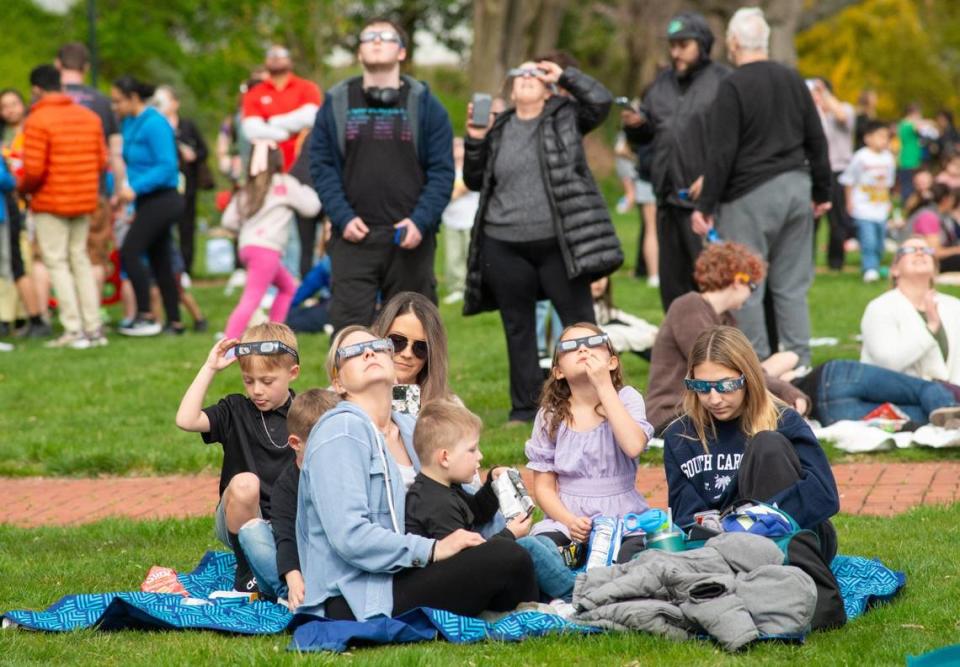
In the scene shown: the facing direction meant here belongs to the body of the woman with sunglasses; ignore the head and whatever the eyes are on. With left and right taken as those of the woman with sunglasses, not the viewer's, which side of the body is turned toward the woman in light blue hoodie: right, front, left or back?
front

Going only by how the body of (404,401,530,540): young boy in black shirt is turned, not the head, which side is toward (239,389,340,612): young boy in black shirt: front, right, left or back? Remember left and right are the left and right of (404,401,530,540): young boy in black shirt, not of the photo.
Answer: back

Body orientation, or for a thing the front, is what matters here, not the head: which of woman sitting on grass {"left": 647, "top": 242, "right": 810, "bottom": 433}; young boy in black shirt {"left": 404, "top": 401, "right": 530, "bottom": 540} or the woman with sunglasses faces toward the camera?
the woman with sunglasses

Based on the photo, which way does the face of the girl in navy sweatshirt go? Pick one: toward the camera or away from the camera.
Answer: toward the camera

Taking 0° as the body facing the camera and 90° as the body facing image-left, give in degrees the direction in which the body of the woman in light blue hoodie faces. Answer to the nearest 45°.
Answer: approximately 315°

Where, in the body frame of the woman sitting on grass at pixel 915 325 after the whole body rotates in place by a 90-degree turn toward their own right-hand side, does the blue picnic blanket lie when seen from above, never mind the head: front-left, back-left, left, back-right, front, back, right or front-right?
front-left

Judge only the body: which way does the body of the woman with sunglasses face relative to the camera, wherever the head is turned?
toward the camera

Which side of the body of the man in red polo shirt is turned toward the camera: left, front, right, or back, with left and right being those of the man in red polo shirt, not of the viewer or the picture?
front

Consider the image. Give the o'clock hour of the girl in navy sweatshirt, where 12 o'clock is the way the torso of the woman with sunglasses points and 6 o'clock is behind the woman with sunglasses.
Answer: The girl in navy sweatshirt is roughly at 10 o'clock from the woman with sunglasses.

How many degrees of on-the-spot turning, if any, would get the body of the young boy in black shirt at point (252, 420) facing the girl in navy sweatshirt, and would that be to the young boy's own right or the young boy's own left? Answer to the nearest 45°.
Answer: approximately 90° to the young boy's own left

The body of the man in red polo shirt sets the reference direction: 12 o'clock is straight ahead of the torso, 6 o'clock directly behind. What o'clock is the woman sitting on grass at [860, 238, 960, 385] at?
The woman sitting on grass is roughly at 11 o'clock from the man in red polo shirt.

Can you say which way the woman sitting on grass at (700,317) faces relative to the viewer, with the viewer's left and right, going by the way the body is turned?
facing to the right of the viewer

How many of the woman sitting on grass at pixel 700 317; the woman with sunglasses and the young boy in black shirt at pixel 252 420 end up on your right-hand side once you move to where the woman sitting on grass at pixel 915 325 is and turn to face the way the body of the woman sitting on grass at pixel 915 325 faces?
3

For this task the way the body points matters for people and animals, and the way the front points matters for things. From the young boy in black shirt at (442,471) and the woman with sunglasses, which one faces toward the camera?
the woman with sunglasses

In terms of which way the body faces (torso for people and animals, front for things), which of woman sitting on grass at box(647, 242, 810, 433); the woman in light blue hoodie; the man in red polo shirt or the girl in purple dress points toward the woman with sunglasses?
the man in red polo shirt

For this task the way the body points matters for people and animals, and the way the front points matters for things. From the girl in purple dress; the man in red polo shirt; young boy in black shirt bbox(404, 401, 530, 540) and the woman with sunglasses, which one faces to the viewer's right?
the young boy in black shirt

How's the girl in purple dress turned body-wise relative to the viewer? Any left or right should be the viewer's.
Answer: facing the viewer

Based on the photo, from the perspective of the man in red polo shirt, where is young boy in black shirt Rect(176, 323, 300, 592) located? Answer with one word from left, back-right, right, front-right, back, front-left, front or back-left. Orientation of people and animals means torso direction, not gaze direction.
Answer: front

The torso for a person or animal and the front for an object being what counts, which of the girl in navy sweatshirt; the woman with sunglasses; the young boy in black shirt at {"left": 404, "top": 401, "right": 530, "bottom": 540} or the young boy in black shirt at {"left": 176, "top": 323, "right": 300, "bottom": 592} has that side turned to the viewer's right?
the young boy in black shirt at {"left": 404, "top": 401, "right": 530, "bottom": 540}

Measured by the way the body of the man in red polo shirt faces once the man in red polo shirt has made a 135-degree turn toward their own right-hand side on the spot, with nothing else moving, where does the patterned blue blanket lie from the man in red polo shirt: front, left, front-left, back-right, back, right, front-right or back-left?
back-left
